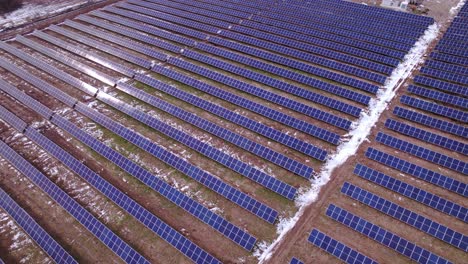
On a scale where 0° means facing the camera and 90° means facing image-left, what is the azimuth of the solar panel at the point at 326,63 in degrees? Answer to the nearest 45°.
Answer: approximately 45°

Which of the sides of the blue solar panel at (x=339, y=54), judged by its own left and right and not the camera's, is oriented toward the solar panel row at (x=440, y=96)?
left

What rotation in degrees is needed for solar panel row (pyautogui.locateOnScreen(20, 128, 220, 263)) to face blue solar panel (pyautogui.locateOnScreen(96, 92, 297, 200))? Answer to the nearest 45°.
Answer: approximately 180°

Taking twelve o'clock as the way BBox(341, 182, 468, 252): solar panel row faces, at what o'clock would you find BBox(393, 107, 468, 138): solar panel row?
BBox(393, 107, 468, 138): solar panel row is roughly at 6 o'clock from BBox(341, 182, 468, 252): solar panel row.

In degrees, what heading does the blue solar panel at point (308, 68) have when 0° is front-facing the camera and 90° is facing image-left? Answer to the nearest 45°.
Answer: approximately 45°

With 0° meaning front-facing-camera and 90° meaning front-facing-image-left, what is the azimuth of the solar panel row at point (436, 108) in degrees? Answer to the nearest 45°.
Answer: approximately 45°

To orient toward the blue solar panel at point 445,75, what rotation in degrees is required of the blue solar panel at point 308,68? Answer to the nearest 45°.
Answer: approximately 135° to its left

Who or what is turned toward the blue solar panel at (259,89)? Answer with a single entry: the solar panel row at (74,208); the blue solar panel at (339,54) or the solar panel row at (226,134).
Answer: the blue solar panel at (339,54)

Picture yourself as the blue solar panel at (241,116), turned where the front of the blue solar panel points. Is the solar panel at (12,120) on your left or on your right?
on your right
